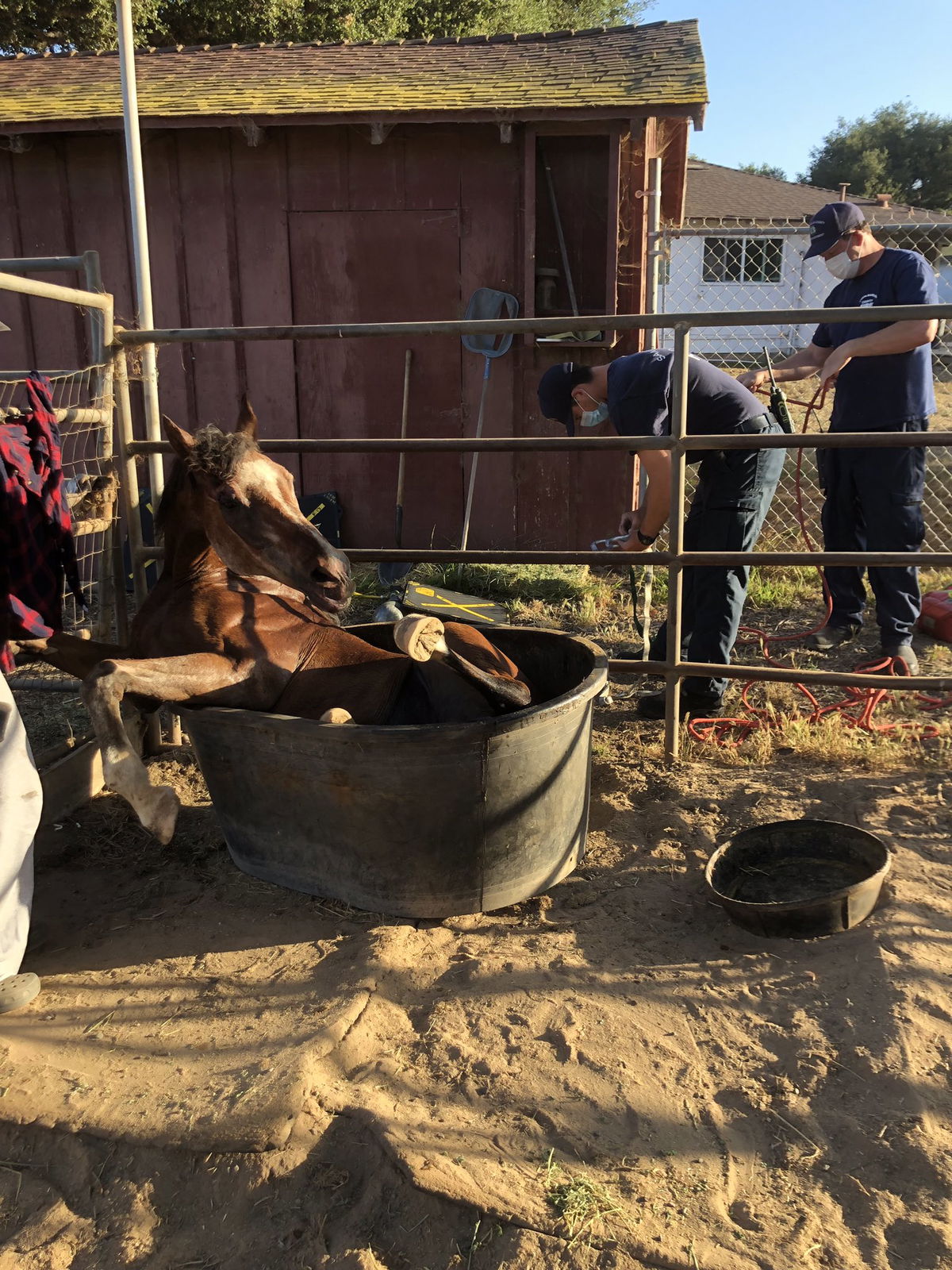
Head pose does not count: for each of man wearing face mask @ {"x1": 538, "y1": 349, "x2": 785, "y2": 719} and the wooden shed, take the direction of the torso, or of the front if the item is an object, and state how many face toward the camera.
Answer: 1

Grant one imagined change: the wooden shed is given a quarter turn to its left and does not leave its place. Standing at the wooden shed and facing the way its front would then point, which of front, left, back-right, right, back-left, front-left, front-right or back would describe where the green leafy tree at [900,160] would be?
front-left

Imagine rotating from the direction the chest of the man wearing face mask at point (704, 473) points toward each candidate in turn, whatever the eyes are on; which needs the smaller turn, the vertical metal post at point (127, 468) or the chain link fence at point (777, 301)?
the vertical metal post

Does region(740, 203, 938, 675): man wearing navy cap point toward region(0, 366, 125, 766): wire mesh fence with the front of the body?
yes

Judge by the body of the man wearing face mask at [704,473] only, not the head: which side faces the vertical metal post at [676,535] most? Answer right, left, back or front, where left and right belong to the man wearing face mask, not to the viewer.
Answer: left

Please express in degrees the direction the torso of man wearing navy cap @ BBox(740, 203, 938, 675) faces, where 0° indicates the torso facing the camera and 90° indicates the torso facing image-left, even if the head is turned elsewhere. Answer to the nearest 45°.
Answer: approximately 45°

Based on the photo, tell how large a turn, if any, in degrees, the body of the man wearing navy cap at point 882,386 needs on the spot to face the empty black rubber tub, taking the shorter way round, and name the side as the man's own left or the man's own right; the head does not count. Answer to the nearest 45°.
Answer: approximately 45° to the man's own left

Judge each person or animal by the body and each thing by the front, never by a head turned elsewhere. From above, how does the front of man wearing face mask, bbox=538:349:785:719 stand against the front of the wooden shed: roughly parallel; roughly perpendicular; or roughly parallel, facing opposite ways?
roughly perpendicular

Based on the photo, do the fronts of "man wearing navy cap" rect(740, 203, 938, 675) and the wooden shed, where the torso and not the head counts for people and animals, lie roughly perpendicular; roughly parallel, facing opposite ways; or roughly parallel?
roughly perpendicular

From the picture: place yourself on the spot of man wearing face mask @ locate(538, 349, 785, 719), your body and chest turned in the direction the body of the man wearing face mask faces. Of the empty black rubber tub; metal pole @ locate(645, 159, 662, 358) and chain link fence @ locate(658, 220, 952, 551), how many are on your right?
2

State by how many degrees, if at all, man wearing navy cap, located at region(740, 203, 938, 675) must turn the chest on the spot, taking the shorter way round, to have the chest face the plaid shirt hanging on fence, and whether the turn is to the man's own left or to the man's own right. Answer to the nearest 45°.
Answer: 0° — they already face it

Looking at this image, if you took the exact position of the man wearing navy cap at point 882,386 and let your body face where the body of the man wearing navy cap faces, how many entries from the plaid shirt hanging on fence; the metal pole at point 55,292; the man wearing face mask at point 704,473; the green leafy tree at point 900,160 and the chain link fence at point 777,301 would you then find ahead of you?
3

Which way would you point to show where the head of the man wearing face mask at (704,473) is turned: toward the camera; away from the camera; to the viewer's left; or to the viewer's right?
to the viewer's left

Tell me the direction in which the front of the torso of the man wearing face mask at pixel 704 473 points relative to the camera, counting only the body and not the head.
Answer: to the viewer's left

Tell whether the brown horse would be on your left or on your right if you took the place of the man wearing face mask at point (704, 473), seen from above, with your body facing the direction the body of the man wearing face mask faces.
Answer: on your left
